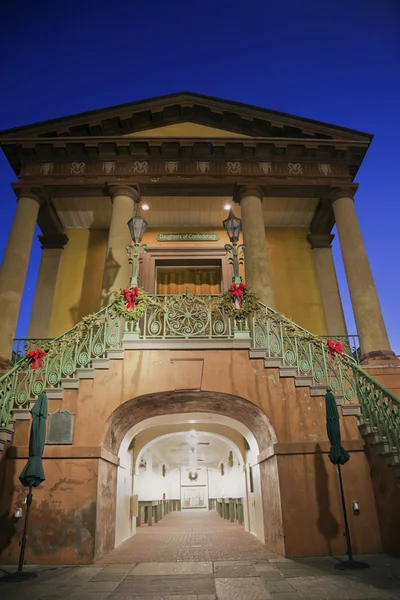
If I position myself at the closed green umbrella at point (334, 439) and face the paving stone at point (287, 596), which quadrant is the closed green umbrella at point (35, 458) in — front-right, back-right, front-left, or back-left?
front-right

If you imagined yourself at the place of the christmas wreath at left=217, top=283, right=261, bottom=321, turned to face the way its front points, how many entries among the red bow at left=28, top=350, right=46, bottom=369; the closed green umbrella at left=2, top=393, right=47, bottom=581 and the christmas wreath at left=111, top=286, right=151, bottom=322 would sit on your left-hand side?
0

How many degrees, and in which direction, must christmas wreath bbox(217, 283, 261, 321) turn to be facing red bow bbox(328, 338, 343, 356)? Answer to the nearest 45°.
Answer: approximately 90° to its left

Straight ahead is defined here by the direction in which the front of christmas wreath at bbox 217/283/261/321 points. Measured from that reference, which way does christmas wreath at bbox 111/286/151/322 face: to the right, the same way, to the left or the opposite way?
the same way

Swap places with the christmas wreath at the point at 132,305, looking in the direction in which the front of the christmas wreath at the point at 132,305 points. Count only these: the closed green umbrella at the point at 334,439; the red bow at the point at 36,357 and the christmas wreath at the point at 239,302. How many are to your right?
1

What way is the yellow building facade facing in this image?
toward the camera

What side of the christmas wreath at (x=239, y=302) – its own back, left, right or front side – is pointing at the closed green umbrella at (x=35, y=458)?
right

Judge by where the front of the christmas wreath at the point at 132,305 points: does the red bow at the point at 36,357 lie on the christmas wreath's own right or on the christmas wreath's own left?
on the christmas wreath's own right

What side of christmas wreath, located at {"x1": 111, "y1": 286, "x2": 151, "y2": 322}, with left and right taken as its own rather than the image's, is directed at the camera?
front

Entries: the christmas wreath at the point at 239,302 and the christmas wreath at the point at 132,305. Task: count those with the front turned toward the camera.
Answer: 2

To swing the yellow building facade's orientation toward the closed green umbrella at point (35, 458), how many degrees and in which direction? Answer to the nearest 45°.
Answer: approximately 45° to its right

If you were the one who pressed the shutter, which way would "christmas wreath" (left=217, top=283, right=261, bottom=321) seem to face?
facing the viewer

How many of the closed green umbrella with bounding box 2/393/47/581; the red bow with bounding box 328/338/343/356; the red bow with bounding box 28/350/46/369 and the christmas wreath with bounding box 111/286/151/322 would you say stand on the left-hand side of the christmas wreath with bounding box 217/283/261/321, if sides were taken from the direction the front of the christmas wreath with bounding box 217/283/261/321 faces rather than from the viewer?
1

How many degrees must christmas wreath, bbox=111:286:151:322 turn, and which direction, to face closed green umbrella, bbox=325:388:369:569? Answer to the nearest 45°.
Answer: approximately 90° to its left
